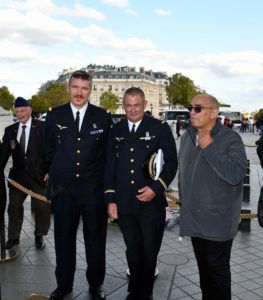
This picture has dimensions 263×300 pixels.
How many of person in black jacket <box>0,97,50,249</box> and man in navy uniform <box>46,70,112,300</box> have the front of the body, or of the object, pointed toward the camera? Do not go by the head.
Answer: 2

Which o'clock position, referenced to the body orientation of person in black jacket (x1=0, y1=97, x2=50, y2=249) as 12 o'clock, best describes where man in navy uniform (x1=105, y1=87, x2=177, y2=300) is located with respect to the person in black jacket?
The man in navy uniform is roughly at 11 o'clock from the person in black jacket.

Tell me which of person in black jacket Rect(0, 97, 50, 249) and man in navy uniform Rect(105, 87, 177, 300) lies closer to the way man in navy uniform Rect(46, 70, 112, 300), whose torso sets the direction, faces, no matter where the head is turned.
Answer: the man in navy uniform

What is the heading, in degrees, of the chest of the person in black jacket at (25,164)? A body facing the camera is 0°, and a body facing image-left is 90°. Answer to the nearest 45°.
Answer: approximately 0°

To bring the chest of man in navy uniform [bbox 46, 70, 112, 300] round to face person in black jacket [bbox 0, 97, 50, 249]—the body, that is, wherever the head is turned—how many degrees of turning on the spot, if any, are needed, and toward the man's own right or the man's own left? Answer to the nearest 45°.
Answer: approximately 180°

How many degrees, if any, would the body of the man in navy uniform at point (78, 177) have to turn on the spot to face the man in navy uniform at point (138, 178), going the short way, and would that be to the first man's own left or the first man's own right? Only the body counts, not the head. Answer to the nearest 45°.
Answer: approximately 45° to the first man's own left

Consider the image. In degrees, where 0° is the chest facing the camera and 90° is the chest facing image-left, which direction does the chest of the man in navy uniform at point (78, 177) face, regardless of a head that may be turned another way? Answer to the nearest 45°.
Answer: approximately 0°

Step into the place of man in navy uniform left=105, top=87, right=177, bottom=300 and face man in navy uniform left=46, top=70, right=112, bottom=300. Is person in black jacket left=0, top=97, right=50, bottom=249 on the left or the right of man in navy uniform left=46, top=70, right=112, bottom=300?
right
